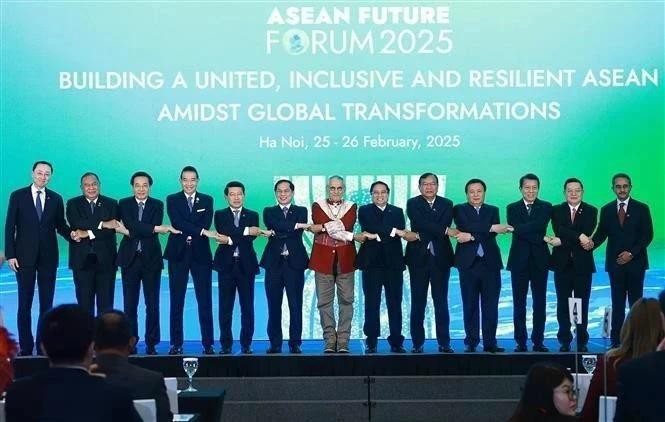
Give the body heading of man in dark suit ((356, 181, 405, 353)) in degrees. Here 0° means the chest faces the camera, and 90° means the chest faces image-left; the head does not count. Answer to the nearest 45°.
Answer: approximately 0°

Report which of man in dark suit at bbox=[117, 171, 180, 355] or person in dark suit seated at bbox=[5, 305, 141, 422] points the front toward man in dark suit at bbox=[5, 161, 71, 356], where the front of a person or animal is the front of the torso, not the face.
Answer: the person in dark suit seated

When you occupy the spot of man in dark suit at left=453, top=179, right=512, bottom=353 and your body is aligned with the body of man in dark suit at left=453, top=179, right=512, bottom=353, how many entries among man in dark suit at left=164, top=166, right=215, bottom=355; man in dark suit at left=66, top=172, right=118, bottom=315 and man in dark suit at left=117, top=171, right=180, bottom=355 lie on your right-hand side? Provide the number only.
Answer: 3

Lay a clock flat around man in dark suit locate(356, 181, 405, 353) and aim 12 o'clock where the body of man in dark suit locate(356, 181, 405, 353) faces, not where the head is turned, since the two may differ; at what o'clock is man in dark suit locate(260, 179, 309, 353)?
man in dark suit locate(260, 179, 309, 353) is roughly at 3 o'clock from man in dark suit locate(356, 181, 405, 353).

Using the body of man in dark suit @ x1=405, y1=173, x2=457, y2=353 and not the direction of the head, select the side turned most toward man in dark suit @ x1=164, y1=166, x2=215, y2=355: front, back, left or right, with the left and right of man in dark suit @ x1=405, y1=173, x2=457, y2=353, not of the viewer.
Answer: right

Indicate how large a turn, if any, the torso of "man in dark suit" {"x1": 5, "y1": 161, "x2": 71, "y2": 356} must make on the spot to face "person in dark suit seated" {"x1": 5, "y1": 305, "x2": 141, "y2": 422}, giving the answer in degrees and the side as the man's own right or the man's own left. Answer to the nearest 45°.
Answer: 0° — they already face them

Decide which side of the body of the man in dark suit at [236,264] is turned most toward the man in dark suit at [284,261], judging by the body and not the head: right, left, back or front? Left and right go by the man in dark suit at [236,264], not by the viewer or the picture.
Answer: left

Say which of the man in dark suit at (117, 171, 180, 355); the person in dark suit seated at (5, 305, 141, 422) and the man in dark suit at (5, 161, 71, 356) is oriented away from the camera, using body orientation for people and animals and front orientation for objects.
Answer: the person in dark suit seated
